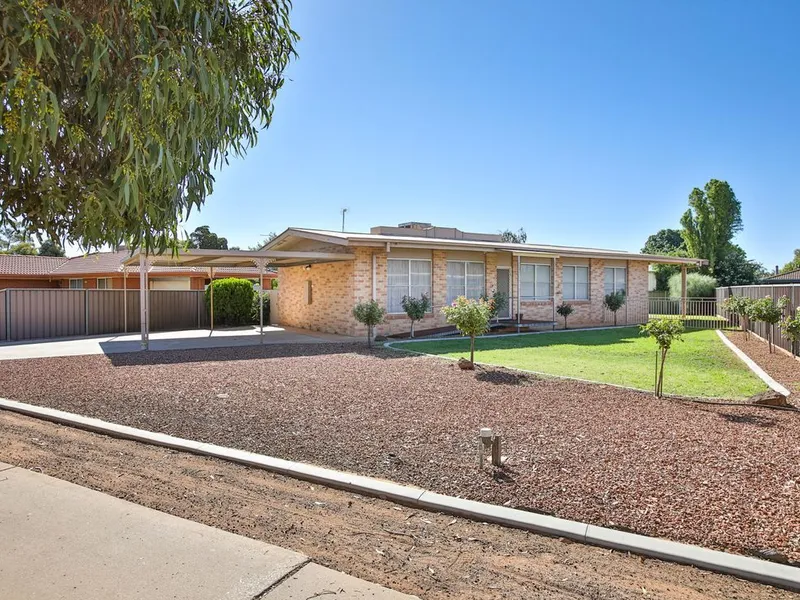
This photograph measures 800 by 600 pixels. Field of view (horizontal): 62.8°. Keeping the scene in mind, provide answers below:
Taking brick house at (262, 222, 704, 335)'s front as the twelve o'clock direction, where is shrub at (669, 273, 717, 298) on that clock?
The shrub is roughly at 9 o'clock from the brick house.

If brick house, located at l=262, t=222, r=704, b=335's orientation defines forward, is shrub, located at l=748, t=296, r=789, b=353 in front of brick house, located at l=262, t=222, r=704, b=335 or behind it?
in front

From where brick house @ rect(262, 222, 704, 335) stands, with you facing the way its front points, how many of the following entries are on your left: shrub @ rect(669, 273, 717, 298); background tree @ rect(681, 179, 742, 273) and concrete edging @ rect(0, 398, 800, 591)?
2

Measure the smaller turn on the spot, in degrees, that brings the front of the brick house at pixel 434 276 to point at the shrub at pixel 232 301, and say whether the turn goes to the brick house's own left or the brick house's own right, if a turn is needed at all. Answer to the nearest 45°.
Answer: approximately 135° to the brick house's own right

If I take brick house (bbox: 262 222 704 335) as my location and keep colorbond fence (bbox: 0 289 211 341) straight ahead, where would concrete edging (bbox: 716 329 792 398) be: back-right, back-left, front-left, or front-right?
back-left

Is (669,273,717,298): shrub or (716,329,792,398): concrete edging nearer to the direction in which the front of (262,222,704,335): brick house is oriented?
the concrete edging

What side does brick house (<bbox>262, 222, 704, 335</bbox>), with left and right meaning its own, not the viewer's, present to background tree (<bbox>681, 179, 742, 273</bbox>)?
left

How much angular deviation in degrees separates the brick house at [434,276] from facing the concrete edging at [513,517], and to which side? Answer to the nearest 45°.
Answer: approximately 45° to its right

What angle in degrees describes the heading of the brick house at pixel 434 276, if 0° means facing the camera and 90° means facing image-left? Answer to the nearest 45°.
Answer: approximately 315°
